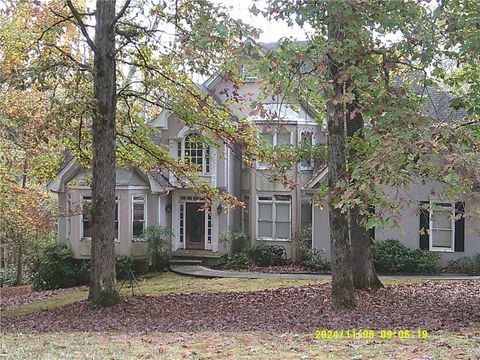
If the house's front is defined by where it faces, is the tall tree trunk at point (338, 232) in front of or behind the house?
in front

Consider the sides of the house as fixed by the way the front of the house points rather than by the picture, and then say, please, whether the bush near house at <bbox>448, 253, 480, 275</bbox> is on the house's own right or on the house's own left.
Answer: on the house's own left

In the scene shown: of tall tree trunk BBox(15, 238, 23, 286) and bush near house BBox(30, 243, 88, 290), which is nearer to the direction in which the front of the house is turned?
the bush near house

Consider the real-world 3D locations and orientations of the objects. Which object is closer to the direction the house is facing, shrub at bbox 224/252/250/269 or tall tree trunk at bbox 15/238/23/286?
the shrub

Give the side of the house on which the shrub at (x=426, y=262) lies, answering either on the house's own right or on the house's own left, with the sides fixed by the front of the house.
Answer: on the house's own left

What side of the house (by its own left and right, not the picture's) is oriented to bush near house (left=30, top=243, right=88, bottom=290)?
right

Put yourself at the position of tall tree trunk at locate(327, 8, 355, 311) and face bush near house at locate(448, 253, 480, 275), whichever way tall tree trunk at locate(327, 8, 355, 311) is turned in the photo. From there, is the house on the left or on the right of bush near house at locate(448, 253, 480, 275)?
left

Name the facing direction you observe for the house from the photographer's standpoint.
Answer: facing the viewer
